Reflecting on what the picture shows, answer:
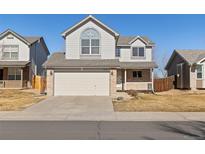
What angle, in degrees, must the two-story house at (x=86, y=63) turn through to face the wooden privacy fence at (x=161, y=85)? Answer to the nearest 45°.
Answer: approximately 135° to its left

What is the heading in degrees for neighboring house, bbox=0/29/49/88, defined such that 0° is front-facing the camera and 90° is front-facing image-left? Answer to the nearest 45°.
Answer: approximately 0°

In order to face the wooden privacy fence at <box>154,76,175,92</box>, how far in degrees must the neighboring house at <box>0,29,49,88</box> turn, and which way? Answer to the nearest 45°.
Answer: approximately 45° to its left

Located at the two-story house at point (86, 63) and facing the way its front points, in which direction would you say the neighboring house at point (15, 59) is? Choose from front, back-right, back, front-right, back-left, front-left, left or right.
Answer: back-right

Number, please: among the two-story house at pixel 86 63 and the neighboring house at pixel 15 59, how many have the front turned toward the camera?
2
